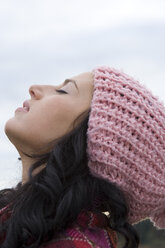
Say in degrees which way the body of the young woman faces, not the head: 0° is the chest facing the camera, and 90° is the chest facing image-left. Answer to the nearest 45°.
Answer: approximately 90°

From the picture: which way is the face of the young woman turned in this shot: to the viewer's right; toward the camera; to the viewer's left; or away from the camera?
to the viewer's left
